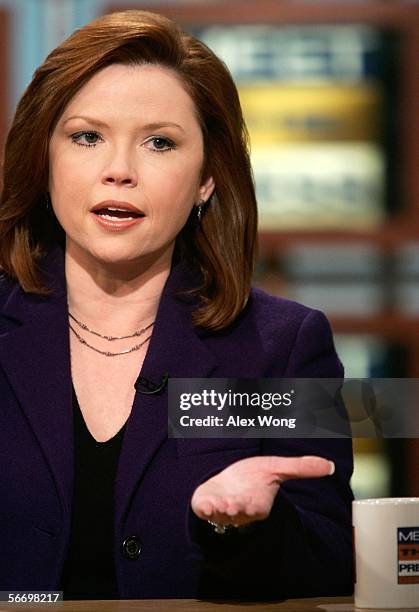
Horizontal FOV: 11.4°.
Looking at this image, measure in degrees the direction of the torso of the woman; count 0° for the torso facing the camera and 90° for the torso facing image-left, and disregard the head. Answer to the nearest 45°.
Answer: approximately 45°
